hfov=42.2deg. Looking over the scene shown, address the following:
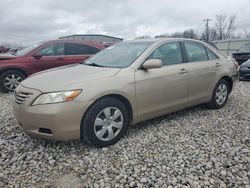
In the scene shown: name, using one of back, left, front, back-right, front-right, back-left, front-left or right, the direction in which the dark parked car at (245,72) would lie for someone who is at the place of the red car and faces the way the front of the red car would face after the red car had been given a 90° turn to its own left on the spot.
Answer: left

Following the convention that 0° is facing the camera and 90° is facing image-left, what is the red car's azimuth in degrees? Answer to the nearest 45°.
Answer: approximately 90°

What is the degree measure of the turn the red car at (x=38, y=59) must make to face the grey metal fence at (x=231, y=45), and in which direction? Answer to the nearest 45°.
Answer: approximately 135° to its right
